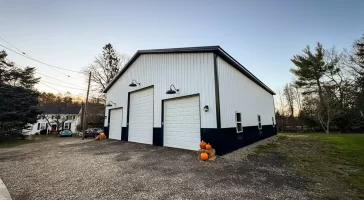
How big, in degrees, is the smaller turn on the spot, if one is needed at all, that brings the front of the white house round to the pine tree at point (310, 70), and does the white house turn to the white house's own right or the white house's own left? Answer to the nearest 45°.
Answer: approximately 45° to the white house's own left

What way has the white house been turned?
toward the camera
